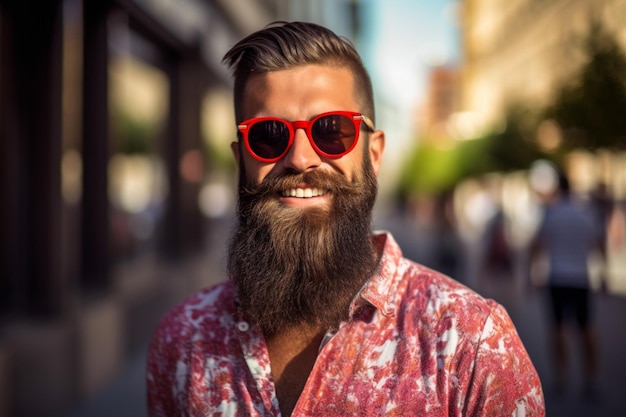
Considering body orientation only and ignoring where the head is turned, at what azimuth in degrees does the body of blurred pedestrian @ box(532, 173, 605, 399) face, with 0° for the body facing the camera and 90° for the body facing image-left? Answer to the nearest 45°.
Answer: approximately 180°

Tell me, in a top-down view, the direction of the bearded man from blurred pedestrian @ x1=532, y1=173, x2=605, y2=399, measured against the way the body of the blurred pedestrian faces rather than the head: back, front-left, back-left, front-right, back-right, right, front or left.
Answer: back

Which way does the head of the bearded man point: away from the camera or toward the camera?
toward the camera

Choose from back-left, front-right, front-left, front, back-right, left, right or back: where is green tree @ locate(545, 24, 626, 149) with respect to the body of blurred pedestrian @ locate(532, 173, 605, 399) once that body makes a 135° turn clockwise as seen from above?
back-left
